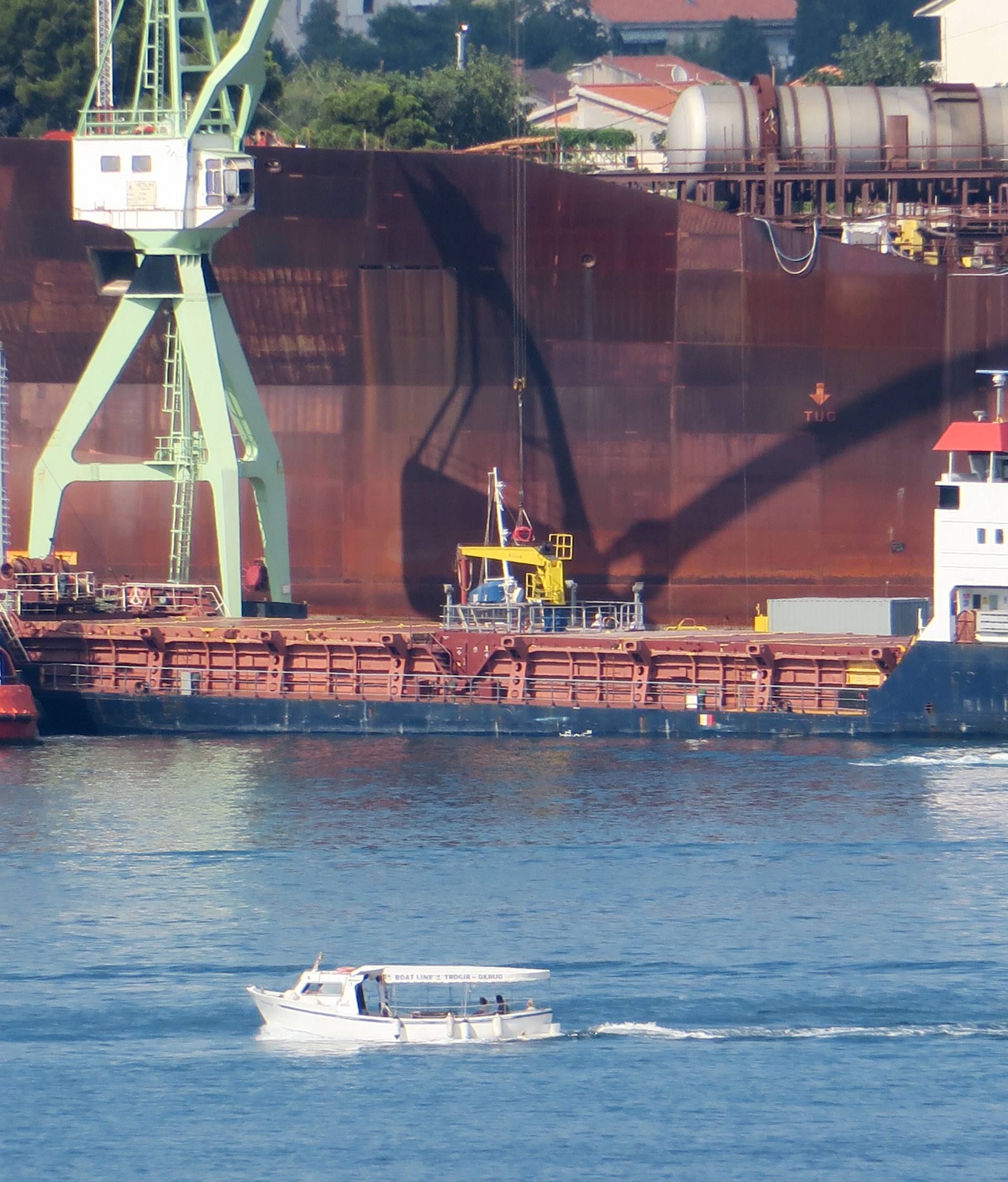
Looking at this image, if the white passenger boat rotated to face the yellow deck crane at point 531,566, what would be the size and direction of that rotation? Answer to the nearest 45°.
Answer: approximately 90° to its right

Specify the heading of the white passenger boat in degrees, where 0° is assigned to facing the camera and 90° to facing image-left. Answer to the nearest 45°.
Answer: approximately 90°

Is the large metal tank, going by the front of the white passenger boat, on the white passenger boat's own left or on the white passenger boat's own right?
on the white passenger boat's own right

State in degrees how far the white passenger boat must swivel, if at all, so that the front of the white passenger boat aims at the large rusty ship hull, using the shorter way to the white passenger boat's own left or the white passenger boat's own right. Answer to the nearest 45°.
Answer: approximately 90° to the white passenger boat's own right

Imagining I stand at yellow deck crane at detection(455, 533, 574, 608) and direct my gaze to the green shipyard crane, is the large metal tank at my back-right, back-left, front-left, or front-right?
back-right

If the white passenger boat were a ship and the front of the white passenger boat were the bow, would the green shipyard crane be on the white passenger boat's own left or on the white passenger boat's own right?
on the white passenger boat's own right
